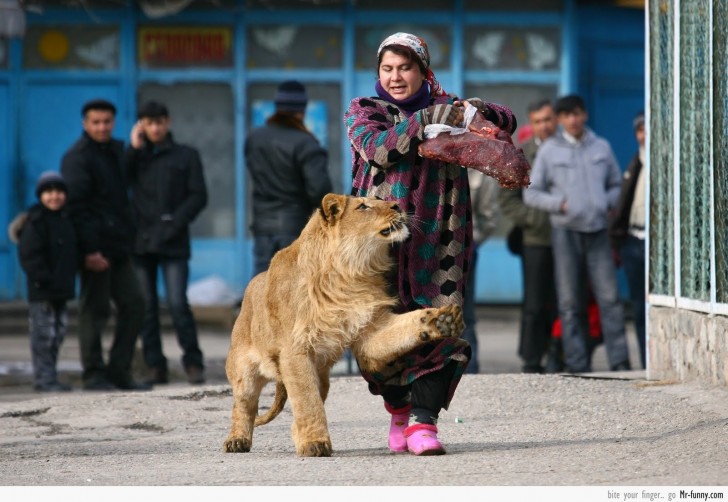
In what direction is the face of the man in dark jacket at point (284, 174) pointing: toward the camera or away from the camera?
away from the camera

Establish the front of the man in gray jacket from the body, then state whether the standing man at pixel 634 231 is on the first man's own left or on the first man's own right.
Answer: on the first man's own left

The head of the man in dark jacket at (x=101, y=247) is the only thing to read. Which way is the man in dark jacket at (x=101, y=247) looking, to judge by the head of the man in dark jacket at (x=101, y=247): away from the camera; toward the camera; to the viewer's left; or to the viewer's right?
toward the camera

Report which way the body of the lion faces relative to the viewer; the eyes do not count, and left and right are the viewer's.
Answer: facing the viewer and to the right of the viewer

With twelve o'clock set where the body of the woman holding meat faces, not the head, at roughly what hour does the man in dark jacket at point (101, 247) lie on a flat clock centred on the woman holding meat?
The man in dark jacket is roughly at 5 o'clock from the woman holding meat.

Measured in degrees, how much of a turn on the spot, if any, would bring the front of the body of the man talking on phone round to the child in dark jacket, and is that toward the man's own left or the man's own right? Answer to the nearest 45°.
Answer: approximately 45° to the man's own right

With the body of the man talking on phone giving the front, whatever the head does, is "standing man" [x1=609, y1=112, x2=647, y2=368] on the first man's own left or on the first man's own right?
on the first man's own left

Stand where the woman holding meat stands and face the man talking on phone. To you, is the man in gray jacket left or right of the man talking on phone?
right

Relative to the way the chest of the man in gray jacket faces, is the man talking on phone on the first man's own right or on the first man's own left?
on the first man's own right

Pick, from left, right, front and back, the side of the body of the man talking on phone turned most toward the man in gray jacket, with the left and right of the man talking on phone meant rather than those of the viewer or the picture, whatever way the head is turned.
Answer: left

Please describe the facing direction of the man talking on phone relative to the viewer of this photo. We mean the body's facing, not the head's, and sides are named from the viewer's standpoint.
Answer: facing the viewer

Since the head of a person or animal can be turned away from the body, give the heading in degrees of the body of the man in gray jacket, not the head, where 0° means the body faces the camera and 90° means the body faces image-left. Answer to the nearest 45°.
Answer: approximately 0°
